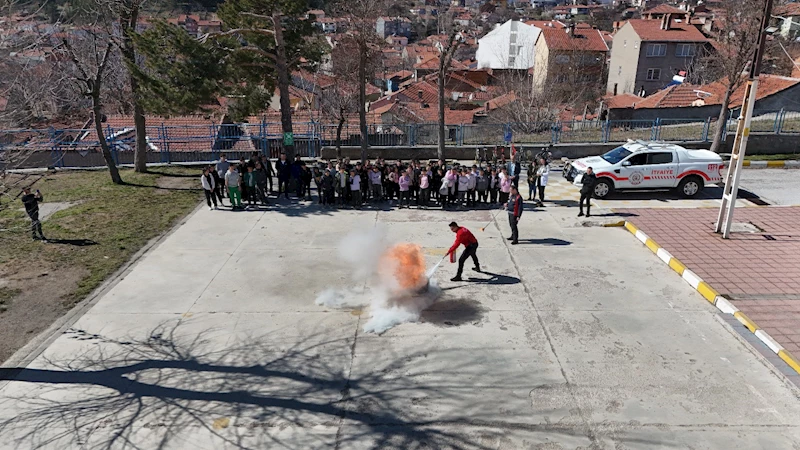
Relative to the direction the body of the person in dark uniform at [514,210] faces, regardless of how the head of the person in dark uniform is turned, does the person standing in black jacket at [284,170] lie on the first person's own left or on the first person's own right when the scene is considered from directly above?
on the first person's own right

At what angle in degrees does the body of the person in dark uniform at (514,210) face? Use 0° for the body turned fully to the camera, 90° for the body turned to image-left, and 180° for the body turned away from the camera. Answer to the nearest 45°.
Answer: approximately 45°

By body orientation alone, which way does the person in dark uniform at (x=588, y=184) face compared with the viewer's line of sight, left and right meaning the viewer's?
facing the viewer and to the left of the viewer

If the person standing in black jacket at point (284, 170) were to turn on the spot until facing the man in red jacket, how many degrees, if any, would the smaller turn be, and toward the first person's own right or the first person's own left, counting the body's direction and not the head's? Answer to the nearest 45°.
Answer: approximately 45° to the first person's own left

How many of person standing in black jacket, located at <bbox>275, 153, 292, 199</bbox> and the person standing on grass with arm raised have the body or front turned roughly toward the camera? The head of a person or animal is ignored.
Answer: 1

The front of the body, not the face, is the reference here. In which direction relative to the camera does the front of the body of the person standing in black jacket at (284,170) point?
toward the camera

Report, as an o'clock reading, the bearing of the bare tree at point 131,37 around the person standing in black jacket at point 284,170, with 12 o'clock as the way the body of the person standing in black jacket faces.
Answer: The bare tree is roughly at 4 o'clock from the person standing in black jacket.

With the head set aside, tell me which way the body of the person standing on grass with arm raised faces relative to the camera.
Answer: to the viewer's right

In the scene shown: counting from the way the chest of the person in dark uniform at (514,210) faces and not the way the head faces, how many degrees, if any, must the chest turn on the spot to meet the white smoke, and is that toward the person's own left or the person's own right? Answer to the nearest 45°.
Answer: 0° — they already face it

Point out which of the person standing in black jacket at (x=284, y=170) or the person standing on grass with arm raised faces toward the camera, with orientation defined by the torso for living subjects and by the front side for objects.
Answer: the person standing in black jacket

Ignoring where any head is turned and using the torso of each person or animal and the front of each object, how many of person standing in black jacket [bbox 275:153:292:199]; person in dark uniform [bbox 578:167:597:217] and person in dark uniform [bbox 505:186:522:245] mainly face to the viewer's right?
0

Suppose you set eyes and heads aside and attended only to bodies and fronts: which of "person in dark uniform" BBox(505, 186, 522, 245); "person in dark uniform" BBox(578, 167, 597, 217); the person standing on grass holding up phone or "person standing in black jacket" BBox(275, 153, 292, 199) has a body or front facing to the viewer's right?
the person standing on grass holding up phone

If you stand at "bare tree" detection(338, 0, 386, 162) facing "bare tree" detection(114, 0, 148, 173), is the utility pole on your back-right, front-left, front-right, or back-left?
back-left

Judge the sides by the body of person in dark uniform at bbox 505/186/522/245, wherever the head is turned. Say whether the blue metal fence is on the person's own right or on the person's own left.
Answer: on the person's own right
